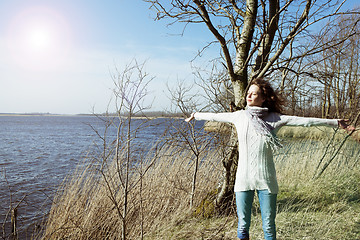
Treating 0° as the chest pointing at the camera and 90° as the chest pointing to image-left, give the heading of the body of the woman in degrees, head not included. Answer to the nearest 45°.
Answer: approximately 0°

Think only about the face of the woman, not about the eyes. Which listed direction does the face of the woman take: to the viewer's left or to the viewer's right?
to the viewer's left
